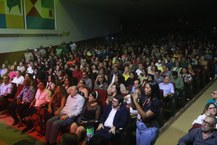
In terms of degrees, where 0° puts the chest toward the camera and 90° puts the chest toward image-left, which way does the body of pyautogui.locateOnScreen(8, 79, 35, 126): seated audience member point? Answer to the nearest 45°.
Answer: approximately 45°

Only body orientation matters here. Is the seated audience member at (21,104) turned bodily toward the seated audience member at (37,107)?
no

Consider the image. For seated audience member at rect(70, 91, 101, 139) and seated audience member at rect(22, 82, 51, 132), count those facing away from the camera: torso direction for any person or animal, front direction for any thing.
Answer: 0

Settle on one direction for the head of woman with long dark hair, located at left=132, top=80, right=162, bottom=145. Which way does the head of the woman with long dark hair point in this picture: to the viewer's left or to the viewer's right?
to the viewer's left

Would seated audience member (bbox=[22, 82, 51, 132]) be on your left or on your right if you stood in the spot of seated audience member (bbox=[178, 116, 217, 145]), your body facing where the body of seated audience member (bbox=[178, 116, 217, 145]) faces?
on your right

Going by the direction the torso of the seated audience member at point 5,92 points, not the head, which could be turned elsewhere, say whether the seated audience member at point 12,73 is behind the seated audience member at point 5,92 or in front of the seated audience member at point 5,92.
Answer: behind

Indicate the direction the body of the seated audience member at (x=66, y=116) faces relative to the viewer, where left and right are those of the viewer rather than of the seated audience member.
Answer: facing the viewer and to the left of the viewer

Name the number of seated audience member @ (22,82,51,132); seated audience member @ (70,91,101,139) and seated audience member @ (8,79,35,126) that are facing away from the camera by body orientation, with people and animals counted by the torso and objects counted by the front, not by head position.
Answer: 0

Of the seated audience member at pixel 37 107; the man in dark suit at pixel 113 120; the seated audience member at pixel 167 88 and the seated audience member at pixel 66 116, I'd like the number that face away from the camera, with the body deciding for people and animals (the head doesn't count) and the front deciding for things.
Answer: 0

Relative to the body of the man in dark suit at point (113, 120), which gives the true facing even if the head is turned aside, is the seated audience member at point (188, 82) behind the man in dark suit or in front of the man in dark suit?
behind

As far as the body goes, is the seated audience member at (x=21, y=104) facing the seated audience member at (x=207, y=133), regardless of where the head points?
no

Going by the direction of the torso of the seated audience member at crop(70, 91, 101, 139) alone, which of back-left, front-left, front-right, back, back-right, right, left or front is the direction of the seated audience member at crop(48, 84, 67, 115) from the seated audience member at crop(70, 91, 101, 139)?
right

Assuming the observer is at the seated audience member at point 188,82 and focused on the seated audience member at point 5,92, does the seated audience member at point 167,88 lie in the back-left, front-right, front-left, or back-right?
front-left

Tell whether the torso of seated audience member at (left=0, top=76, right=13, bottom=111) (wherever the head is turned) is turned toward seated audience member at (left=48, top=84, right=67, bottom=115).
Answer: no

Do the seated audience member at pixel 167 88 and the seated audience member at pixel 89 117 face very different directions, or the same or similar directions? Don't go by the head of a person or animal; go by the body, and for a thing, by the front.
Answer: same or similar directions

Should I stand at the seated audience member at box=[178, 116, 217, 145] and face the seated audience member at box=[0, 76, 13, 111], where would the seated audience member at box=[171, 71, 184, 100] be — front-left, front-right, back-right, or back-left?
front-right

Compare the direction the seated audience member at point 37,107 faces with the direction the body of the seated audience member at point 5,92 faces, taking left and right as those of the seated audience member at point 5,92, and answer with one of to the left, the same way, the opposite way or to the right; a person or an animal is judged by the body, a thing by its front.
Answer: the same way

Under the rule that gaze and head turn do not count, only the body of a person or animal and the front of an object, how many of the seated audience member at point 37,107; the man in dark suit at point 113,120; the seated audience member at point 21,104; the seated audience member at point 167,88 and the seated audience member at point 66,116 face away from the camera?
0

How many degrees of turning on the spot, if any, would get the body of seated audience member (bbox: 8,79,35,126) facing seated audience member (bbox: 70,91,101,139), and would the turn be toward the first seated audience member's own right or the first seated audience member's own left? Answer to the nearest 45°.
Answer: approximately 90° to the first seated audience member's own left

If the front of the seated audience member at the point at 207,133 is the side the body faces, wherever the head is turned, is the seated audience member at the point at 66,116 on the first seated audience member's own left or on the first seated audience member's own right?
on the first seated audience member's own right
